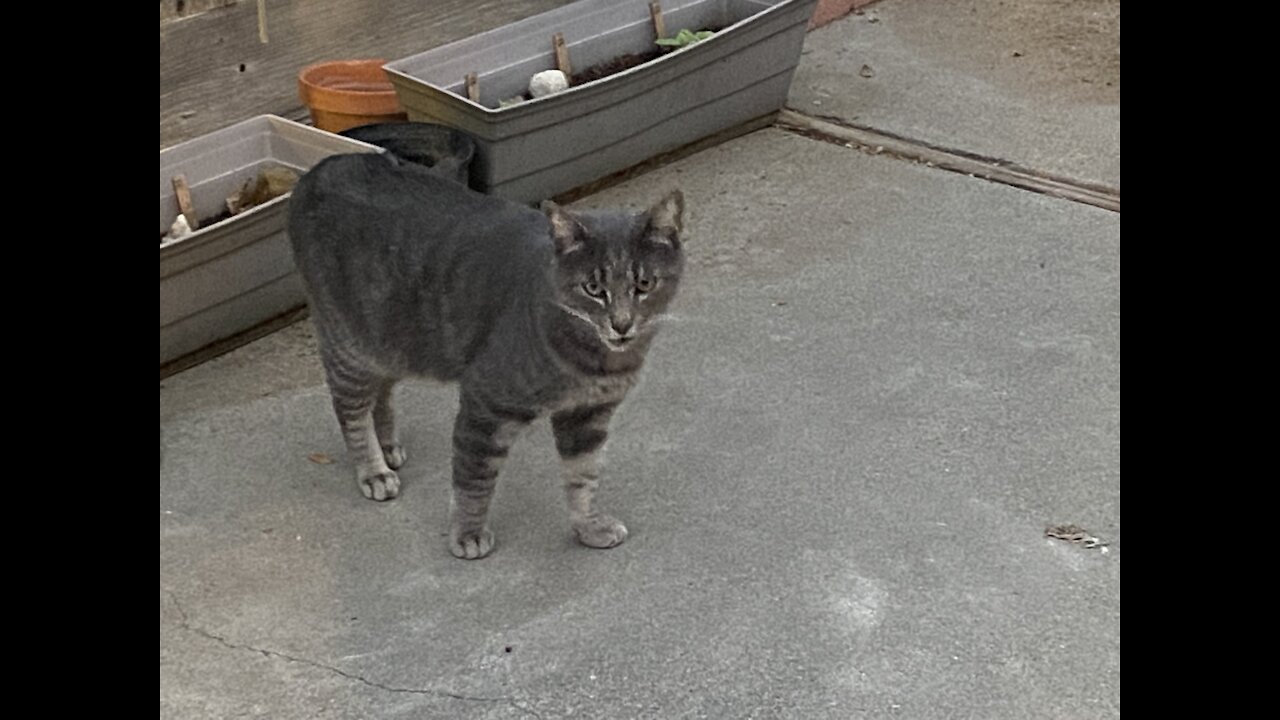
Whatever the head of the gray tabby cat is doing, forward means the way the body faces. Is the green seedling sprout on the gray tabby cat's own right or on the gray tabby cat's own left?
on the gray tabby cat's own left

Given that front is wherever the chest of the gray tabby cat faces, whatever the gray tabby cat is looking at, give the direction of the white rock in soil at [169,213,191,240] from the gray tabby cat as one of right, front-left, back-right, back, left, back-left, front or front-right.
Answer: back

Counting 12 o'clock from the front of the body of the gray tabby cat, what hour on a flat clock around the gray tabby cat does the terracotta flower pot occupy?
The terracotta flower pot is roughly at 7 o'clock from the gray tabby cat.

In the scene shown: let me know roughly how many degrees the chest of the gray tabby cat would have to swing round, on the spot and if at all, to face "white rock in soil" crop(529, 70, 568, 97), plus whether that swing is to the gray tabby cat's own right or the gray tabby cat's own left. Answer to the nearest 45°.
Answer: approximately 135° to the gray tabby cat's own left

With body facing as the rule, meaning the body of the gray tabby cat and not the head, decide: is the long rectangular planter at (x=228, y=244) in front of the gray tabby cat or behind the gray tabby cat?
behind

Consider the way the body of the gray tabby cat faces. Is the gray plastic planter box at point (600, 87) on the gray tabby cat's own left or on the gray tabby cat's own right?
on the gray tabby cat's own left

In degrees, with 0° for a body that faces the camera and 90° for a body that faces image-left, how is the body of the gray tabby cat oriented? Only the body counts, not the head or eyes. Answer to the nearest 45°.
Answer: approximately 315°
